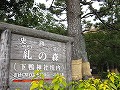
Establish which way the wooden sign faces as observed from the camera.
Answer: facing the viewer and to the right of the viewer
